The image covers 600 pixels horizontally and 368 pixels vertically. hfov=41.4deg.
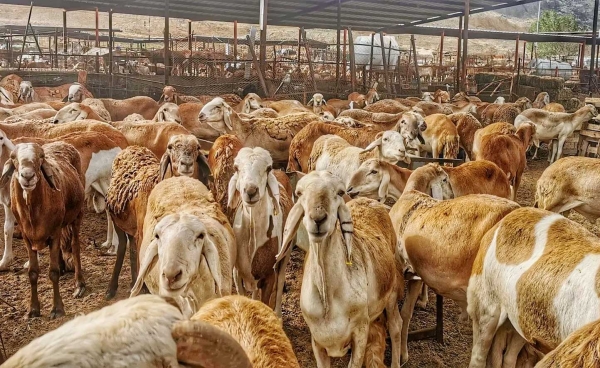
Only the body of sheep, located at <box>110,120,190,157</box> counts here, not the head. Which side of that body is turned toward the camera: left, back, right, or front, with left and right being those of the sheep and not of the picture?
right

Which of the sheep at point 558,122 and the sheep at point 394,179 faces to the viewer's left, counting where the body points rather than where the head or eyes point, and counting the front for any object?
the sheep at point 394,179

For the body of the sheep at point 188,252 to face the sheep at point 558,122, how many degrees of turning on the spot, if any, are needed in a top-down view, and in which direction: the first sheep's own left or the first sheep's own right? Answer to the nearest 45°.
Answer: approximately 135° to the first sheep's own left

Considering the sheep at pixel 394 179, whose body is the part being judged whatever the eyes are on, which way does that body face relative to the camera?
to the viewer's left

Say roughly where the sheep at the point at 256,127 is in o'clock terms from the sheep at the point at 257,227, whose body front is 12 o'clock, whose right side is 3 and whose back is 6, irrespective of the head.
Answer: the sheep at the point at 256,127 is roughly at 6 o'clock from the sheep at the point at 257,227.

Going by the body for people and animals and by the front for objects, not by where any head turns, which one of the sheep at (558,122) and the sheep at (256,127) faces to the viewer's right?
the sheep at (558,122)

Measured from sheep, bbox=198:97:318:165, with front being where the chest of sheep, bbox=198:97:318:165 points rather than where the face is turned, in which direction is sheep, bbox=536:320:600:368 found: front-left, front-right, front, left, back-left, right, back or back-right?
left

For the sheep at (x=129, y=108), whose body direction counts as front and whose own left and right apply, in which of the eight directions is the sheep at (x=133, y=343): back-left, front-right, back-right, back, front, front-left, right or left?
left

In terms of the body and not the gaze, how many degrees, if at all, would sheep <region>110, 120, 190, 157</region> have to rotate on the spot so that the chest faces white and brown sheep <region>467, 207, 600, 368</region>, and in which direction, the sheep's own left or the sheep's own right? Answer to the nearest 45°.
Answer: approximately 90° to the sheep's own right

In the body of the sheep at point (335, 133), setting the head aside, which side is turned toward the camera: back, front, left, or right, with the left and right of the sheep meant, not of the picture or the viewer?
right

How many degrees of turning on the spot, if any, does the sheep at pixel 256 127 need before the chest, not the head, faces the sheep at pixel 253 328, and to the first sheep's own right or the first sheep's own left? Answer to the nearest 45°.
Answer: approximately 90° to the first sheep's own left
